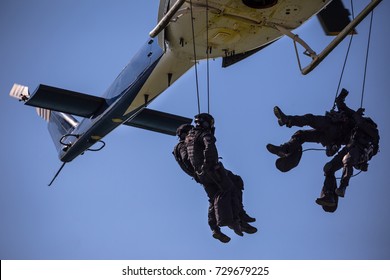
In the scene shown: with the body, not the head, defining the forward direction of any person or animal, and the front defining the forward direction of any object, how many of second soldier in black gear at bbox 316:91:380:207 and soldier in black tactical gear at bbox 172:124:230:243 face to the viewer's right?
1

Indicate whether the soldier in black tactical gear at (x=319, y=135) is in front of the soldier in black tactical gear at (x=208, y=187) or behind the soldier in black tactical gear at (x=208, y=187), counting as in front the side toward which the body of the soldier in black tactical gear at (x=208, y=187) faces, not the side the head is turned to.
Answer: in front

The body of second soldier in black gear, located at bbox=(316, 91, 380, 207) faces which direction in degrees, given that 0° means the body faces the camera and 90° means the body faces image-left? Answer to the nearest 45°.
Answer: approximately 90°

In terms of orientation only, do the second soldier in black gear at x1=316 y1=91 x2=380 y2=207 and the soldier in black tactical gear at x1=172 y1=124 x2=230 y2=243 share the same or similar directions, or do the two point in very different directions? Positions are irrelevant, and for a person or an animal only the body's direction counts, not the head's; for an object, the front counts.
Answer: very different directions

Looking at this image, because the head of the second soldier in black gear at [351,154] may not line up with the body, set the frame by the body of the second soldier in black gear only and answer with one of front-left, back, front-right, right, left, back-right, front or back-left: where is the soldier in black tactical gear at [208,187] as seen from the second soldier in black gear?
front

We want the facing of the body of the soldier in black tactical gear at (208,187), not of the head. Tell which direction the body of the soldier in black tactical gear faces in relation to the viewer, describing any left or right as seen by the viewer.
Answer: facing to the right of the viewer
